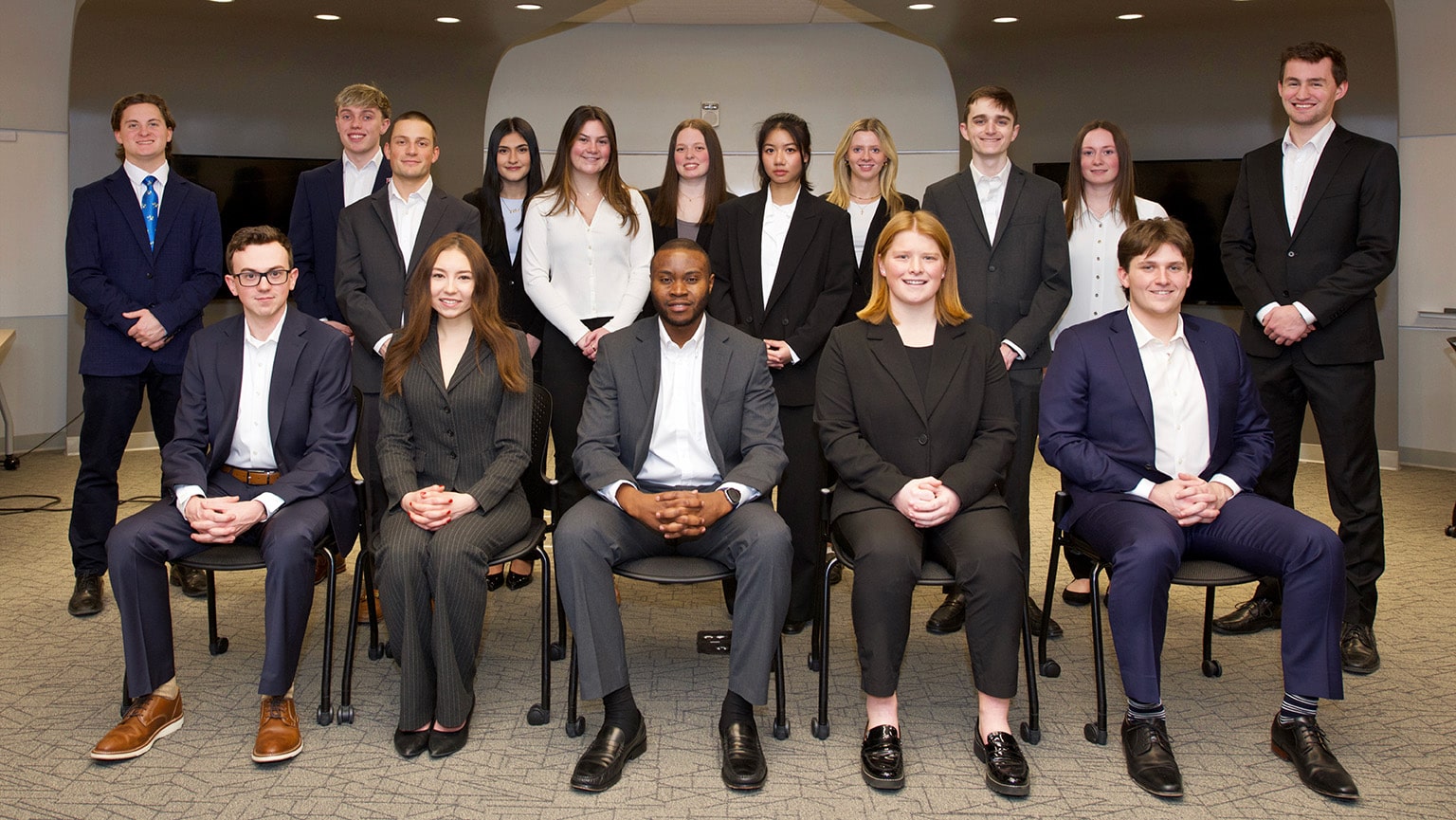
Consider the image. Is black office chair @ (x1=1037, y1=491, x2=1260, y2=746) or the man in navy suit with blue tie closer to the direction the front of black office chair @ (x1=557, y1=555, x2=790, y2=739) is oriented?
the black office chair

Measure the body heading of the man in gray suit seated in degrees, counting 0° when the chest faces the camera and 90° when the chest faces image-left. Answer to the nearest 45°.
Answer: approximately 0°

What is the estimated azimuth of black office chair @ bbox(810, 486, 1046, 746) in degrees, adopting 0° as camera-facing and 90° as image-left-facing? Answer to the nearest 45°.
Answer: approximately 0°

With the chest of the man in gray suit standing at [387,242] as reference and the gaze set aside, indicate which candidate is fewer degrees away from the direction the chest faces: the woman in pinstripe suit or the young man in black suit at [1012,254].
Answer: the woman in pinstripe suit

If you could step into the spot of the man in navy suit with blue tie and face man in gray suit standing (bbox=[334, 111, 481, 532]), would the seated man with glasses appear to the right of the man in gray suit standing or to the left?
right

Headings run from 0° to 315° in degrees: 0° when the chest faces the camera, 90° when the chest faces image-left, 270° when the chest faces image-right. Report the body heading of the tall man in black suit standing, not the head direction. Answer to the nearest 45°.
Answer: approximately 45°

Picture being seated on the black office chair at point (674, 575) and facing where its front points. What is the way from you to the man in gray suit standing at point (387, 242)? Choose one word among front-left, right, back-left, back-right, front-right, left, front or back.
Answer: back-right

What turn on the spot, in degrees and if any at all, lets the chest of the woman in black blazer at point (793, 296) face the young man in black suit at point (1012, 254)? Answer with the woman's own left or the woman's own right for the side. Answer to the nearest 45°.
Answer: approximately 90° to the woman's own left

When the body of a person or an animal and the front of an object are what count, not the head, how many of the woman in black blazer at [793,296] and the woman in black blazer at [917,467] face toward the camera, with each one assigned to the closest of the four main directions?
2
